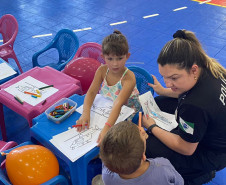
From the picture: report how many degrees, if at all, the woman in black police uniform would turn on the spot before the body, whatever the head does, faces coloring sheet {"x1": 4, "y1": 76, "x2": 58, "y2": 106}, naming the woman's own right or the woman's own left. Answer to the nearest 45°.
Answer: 0° — they already face it

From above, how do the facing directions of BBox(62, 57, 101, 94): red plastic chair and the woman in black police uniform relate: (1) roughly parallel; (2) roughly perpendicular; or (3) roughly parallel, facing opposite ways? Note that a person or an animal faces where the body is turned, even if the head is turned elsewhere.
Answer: roughly perpendicular

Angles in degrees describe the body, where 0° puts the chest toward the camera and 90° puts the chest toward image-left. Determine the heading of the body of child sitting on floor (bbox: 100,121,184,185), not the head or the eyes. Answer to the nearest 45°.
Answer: approximately 135°

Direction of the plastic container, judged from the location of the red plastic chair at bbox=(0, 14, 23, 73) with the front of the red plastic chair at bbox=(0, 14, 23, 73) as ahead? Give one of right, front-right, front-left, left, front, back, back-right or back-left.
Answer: front-left

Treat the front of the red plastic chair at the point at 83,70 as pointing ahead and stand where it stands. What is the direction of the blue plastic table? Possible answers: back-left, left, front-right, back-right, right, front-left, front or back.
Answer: front-left

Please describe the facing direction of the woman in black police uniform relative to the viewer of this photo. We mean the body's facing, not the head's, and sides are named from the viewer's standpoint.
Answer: facing to the left of the viewer

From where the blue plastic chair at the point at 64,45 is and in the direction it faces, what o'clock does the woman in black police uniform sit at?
The woman in black police uniform is roughly at 10 o'clock from the blue plastic chair.

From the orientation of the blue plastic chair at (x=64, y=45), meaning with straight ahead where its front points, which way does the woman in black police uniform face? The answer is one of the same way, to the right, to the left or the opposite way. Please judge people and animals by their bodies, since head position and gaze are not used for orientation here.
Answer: to the right

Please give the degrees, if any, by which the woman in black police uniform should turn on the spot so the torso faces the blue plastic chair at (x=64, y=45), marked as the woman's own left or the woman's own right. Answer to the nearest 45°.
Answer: approximately 45° to the woman's own right
